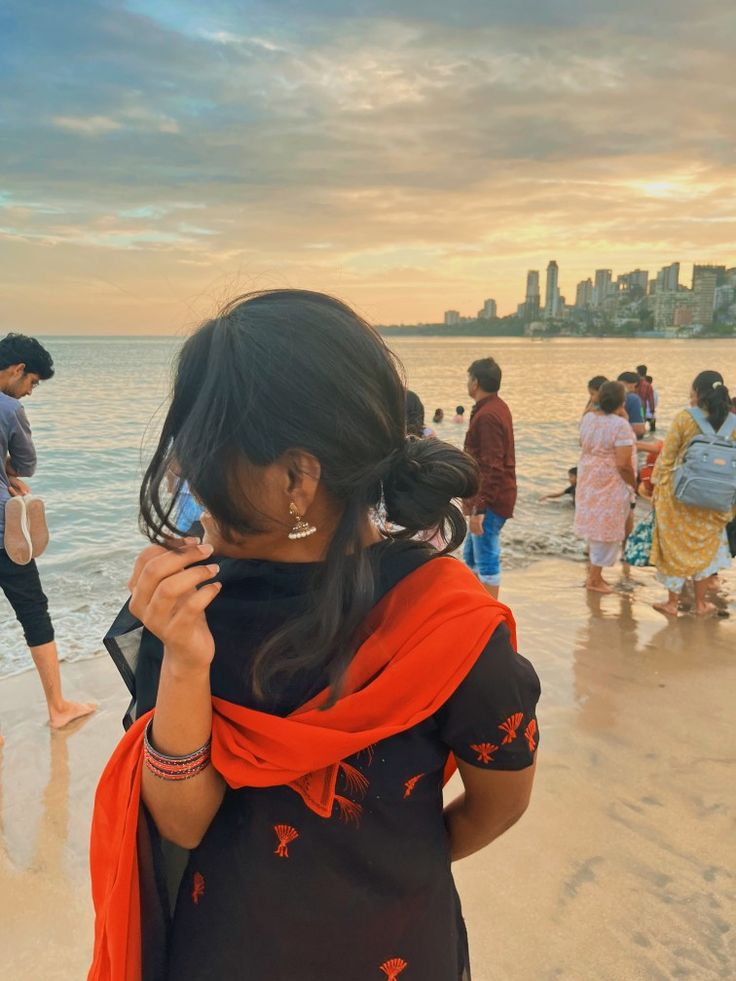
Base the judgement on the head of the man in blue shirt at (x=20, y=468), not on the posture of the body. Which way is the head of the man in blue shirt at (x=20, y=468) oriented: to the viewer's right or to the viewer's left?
to the viewer's right

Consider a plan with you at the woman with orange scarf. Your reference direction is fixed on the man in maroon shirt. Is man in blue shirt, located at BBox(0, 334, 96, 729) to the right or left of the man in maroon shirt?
left

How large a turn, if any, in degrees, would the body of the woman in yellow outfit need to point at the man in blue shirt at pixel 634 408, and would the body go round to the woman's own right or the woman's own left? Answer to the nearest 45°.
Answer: approximately 45° to the woman's own right

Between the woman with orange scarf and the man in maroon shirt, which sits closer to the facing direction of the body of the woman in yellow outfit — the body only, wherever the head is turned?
the man in maroon shirt

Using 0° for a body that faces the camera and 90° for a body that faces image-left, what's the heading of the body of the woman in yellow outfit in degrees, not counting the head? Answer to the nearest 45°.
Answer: approximately 135°

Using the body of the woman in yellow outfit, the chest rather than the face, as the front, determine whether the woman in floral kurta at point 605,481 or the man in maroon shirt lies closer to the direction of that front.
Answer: the woman in floral kurta
